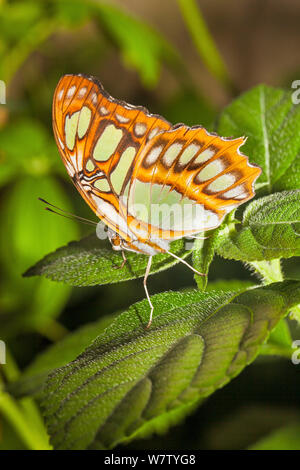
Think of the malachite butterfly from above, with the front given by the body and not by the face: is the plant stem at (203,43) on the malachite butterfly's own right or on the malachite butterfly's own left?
on the malachite butterfly's own right

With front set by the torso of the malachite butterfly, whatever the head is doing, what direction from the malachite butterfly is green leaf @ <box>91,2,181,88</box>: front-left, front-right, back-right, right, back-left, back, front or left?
right

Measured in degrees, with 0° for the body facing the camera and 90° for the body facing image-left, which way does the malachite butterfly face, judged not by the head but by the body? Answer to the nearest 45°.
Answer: approximately 90°
